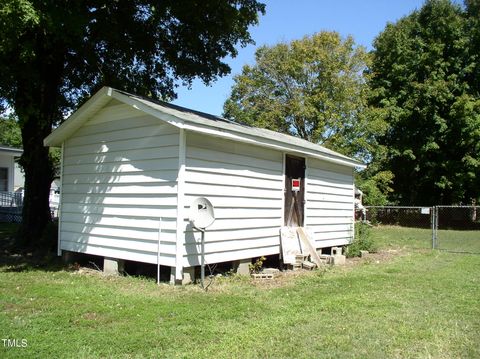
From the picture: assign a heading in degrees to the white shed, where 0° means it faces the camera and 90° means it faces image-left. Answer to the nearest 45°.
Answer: approximately 315°

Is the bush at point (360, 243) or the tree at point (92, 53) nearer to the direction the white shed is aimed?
the bush

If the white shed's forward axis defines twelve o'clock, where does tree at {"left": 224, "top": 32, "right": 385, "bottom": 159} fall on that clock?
The tree is roughly at 8 o'clock from the white shed.

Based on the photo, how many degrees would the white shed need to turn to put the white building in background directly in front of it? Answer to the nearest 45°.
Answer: approximately 180°

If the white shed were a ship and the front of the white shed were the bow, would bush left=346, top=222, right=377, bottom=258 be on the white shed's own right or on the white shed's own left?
on the white shed's own left

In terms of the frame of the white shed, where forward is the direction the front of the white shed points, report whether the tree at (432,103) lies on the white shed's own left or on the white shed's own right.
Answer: on the white shed's own left

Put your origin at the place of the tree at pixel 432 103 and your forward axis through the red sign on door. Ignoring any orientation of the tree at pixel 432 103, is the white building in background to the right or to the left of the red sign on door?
right
